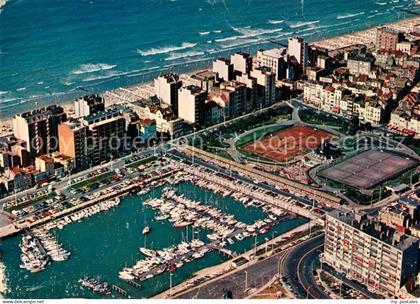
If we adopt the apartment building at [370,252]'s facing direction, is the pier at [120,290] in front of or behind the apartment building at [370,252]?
in front

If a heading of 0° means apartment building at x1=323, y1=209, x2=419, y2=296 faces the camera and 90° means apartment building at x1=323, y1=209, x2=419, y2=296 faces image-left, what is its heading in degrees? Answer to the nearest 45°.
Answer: approximately 45°
